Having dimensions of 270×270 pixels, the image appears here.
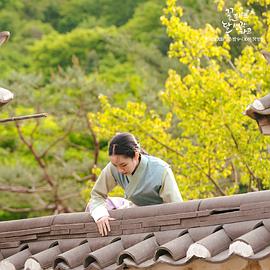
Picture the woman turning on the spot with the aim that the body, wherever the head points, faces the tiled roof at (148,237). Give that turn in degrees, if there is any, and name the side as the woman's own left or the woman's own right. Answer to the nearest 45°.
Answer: approximately 45° to the woman's own left

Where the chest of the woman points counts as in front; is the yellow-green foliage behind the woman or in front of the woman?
behind

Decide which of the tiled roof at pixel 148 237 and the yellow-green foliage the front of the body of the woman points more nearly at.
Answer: the tiled roof

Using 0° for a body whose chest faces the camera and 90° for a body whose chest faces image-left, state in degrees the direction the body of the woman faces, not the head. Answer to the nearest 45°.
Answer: approximately 45°
